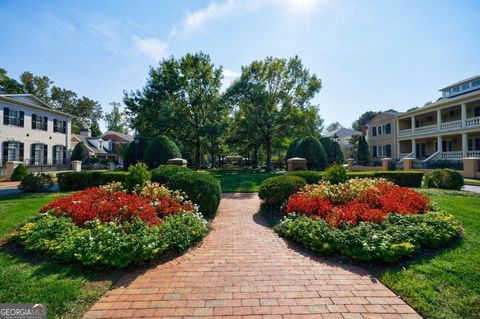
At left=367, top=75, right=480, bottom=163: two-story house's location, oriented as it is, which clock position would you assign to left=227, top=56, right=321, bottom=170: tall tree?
The tall tree is roughly at 12 o'clock from the two-story house.

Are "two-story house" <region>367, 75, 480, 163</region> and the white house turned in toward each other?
yes

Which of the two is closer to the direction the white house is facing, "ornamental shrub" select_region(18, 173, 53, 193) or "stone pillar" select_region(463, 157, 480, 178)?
the stone pillar

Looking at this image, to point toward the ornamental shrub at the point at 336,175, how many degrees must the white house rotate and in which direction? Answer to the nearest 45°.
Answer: approximately 45° to its right

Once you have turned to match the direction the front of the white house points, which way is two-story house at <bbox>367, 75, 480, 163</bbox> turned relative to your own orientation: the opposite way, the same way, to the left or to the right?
the opposite way

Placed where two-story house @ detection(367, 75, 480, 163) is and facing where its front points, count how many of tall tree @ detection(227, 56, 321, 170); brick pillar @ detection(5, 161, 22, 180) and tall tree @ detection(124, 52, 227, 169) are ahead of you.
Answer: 3

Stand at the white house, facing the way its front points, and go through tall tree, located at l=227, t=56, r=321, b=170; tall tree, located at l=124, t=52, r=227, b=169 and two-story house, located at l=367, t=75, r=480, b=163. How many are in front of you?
3

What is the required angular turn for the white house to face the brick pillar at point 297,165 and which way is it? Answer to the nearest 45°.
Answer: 0° — it already faces it

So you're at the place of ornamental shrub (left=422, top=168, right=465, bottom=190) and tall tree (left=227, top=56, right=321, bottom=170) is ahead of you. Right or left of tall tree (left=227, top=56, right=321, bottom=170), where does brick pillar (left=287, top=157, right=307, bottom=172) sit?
left

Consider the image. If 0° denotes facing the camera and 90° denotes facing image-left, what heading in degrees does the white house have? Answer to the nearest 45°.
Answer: approximately 315°
